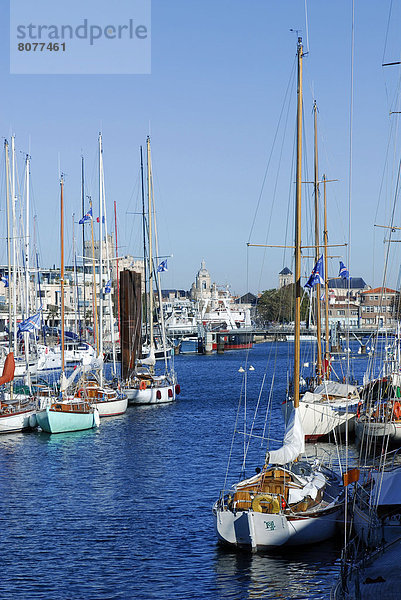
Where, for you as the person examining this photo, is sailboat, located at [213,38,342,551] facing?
facing away from the viewer and to the right of the viewer

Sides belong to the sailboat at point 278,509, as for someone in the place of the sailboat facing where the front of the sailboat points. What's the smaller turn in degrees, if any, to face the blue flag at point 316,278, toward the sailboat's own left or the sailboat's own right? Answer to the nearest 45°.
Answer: approximately 45° to the sailboat's own left
